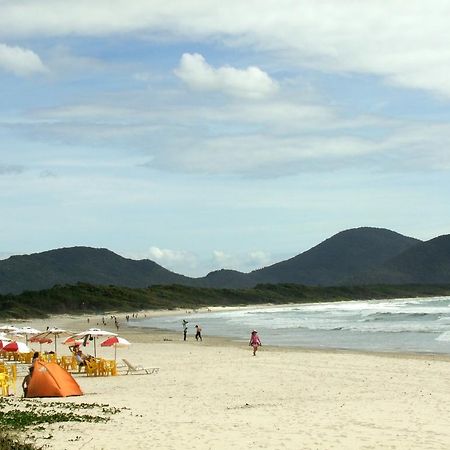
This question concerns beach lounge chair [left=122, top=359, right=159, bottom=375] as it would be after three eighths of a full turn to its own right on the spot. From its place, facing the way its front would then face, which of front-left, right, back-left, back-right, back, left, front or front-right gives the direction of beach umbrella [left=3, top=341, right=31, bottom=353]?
front-right

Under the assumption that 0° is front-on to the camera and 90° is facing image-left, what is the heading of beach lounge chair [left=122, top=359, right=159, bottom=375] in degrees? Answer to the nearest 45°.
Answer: approximately 270°

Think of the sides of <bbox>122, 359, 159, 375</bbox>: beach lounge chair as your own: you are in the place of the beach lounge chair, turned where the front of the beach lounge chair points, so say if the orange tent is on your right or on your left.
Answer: on your right

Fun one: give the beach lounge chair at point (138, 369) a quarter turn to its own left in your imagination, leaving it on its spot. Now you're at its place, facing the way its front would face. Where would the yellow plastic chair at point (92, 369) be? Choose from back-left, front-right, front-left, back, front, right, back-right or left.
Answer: left

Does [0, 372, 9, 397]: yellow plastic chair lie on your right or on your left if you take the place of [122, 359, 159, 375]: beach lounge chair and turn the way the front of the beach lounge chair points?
on your right
